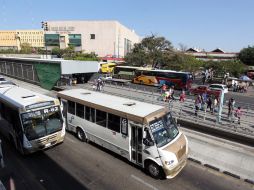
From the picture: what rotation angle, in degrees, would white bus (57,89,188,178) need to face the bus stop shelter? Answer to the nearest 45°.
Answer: approximately 180°

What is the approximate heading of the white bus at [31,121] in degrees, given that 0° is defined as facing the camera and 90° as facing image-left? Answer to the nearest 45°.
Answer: approximately 315°

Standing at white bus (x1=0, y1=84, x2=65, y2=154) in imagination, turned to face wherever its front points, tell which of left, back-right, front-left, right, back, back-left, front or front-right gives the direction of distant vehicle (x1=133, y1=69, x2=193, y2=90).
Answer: left

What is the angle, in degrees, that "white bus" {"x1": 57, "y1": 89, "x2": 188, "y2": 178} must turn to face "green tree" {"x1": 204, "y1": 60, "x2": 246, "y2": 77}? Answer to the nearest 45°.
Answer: approximately 90° to its left

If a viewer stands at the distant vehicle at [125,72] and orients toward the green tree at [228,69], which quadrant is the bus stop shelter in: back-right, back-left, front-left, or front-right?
back-right

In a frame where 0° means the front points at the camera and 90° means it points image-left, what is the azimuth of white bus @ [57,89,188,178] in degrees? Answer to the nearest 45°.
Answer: approximately 315°

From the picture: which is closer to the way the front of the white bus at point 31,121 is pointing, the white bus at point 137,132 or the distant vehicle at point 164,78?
the white bus

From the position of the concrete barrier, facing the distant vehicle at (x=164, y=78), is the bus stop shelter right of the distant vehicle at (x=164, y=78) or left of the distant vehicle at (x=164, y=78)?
left

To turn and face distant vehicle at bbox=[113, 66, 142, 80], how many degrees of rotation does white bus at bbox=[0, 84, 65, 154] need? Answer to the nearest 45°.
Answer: approximately 90° to its left

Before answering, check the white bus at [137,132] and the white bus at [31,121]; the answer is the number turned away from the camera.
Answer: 0

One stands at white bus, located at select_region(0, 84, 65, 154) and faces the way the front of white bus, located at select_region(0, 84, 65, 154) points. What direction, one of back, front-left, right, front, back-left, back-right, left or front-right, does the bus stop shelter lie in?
back-left

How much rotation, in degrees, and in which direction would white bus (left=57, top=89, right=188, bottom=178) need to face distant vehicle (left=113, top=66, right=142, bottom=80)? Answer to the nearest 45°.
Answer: approximately 135° to its left
